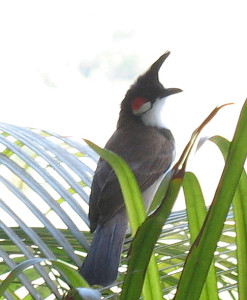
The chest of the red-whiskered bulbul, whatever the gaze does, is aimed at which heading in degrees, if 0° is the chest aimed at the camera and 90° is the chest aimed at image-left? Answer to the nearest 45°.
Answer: approximately 225°
